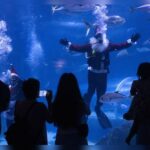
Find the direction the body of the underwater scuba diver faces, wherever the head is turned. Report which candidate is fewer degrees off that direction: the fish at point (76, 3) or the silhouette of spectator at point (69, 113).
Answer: the silhouette of spectator

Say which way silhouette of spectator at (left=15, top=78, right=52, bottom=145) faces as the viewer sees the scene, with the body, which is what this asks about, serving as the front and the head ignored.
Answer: away from the camera

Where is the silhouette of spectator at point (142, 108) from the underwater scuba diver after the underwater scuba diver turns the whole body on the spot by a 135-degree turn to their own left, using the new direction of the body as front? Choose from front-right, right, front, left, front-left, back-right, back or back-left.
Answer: back-right

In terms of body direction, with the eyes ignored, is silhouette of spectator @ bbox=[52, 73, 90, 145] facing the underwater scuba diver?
yes

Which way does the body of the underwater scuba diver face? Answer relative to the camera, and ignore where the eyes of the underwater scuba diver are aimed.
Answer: toward the camera

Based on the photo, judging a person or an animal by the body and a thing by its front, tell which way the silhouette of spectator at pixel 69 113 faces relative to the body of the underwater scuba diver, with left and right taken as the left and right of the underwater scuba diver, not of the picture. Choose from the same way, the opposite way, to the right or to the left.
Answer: the opposite way

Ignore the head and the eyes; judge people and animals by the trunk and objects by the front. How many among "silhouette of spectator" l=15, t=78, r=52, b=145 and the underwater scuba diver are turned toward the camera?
1

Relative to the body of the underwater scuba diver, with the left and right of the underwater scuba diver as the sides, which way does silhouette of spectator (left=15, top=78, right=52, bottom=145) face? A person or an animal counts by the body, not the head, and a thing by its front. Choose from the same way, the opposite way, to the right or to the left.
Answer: the opposite way

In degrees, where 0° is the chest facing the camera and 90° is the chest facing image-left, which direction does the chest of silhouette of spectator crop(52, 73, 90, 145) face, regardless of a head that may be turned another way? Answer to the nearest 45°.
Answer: approximately 180°

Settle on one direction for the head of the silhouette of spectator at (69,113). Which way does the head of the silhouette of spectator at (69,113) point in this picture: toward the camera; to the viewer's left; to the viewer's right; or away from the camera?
away from the camera

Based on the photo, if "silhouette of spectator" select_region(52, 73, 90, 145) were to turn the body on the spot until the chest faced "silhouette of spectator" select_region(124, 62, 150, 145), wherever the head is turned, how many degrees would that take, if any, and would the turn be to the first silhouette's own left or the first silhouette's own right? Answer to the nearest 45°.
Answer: approximately 90° to the first silhouette's own right

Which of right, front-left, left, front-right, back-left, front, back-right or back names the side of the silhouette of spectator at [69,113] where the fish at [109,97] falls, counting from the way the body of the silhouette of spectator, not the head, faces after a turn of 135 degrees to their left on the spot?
back-right

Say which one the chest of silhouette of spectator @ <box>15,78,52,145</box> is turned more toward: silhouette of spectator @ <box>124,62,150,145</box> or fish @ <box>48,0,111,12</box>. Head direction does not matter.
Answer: the fish

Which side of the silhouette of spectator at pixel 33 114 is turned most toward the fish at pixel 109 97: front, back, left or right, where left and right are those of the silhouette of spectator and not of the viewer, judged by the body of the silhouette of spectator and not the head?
front

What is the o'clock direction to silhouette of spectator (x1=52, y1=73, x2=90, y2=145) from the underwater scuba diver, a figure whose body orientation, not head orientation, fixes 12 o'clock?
The silhouette of spectator is roughly at 12 o'clock from the underwater scuba diver.

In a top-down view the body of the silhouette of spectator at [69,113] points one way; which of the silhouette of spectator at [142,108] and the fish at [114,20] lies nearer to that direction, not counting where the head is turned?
the fish
